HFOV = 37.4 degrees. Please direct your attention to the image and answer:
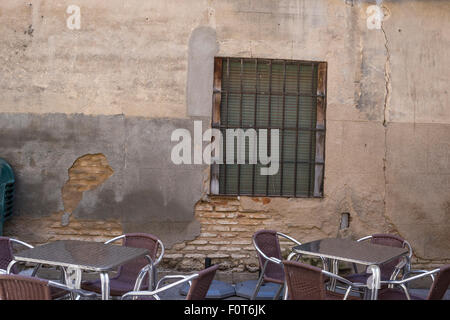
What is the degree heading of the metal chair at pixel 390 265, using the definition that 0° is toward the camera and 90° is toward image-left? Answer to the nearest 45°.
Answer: approximately 45°

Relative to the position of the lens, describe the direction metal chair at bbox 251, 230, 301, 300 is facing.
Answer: facing the viewer and to the right of the viewer

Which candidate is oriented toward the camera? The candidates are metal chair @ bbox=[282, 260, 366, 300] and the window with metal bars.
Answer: the window with metal bars

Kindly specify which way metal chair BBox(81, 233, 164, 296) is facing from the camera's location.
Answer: facing the viewer and to the left of the viewer

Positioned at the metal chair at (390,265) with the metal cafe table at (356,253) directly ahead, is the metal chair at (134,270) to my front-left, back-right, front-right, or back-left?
front-right

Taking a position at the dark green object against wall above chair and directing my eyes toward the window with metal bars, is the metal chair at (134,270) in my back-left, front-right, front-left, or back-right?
front-right

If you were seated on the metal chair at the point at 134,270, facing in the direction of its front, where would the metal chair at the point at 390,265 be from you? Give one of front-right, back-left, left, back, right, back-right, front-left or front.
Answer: back-left

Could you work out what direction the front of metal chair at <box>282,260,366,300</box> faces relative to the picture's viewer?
facing away from the viewer and to the right of the viewer

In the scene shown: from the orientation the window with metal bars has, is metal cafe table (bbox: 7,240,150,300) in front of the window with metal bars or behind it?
in front

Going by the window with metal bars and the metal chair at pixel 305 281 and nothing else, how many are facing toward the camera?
1

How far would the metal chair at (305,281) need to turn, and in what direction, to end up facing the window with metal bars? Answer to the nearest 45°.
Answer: approximately 45° to its left

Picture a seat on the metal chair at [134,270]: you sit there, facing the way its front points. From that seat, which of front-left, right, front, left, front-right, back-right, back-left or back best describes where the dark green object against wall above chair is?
right

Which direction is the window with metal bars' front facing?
toward the camera

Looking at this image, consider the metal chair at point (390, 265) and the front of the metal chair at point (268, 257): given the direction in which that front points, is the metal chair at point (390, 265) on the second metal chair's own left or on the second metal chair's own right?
on the second metal chair's own left

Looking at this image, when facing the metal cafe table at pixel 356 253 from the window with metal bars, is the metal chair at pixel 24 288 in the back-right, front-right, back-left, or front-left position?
front-right
